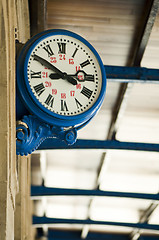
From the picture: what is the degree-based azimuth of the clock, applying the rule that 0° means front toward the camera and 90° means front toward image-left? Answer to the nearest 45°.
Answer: approximately 315°
